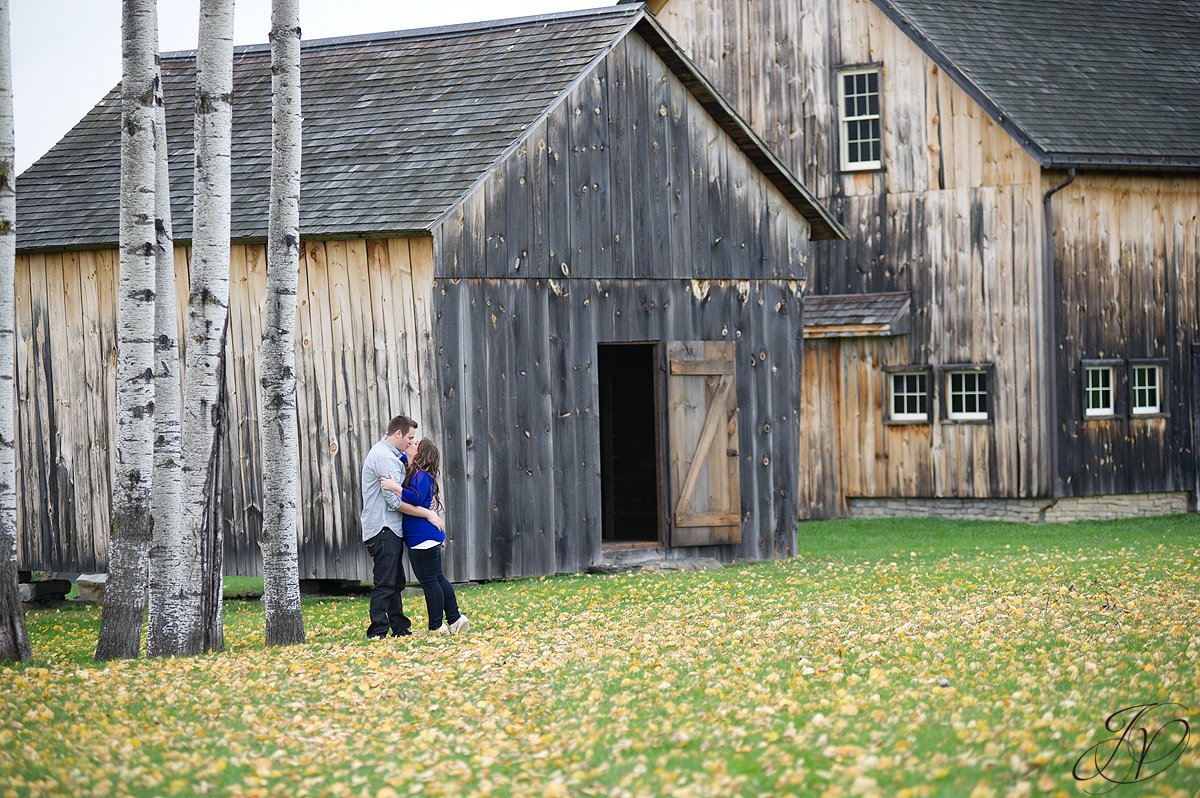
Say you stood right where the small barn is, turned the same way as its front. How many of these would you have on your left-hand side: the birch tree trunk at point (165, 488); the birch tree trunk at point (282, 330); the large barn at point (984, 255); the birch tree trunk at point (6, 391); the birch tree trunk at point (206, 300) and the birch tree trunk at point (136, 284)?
1

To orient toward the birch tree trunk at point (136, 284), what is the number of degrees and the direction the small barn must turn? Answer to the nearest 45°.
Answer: approximately 90° to its right

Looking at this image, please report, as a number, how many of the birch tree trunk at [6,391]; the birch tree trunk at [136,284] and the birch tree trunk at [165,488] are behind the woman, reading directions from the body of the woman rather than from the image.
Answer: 0

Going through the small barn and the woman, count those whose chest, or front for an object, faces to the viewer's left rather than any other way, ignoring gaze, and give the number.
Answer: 1

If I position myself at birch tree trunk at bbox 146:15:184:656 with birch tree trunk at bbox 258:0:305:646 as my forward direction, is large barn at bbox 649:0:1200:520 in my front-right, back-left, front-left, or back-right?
front-left

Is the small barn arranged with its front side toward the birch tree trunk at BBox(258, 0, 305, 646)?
no

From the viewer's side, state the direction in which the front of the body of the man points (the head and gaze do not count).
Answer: to the viewer's right

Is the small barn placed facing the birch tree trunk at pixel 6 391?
no

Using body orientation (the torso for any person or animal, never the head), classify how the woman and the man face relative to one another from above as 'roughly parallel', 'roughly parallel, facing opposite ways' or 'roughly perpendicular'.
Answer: roughly parallel, facing opposite ways

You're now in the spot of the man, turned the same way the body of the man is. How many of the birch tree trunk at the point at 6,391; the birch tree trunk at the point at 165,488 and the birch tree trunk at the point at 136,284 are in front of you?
0

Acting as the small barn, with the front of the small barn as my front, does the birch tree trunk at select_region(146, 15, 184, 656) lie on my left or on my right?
on my right

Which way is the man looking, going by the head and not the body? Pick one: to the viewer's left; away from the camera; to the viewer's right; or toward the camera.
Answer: to the viewer's right

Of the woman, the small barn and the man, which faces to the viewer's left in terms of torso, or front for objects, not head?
the woman

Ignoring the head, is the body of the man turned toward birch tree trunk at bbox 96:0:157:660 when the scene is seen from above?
no

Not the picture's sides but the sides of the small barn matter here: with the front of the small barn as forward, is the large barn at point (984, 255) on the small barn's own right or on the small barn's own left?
on the small barn's own left

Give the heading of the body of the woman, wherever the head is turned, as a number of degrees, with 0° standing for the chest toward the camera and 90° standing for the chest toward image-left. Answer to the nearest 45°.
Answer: approximately 90°

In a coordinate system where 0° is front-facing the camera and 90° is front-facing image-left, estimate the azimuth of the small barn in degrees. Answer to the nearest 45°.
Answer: approximately 315°

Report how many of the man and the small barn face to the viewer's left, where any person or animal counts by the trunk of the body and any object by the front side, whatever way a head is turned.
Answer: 0
